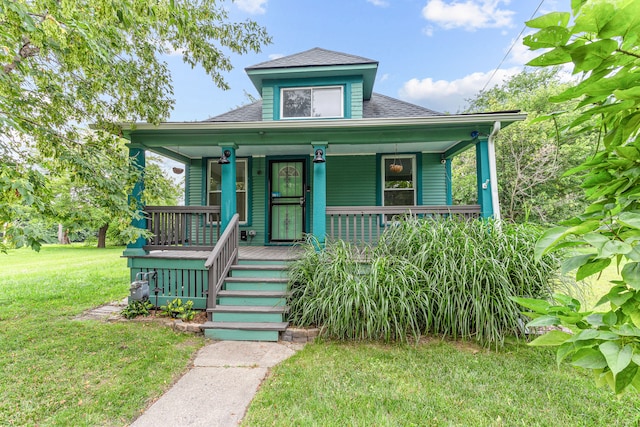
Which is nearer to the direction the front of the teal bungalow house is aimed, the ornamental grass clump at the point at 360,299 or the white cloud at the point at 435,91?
the ornamental grass clump

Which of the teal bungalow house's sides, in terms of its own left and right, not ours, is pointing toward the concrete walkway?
front

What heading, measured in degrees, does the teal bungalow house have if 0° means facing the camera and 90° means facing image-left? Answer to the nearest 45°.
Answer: approximately 0°

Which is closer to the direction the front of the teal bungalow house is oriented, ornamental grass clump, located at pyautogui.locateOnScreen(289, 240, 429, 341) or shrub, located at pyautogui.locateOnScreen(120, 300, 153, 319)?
the ornamental grass clump

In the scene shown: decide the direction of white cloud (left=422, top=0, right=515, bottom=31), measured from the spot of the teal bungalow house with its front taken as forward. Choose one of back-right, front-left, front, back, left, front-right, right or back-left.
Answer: back-left

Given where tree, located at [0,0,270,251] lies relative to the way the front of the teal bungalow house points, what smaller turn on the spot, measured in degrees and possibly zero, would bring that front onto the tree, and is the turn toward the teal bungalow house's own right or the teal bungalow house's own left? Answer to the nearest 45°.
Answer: approximately 45° to the teal bungalow house's own right

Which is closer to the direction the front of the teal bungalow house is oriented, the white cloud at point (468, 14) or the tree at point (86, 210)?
the tree

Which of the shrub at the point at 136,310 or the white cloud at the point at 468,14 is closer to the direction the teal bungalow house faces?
the shrub

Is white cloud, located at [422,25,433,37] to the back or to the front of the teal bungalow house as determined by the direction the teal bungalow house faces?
to the back

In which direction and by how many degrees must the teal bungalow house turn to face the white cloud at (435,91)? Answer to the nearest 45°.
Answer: approximately 135° to its left

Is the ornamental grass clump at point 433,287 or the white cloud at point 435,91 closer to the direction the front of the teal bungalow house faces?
the ornamental grass clump

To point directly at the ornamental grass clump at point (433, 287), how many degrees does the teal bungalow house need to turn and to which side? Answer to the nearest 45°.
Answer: approximately 45° to its left

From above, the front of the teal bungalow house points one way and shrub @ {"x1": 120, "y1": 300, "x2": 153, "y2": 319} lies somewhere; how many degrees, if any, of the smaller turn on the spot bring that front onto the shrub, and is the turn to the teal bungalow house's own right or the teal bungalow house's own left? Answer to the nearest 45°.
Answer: approximately 90° to the teal bungalow house's own right

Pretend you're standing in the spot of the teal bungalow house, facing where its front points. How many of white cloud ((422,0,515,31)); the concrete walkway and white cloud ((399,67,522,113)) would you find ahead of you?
1
